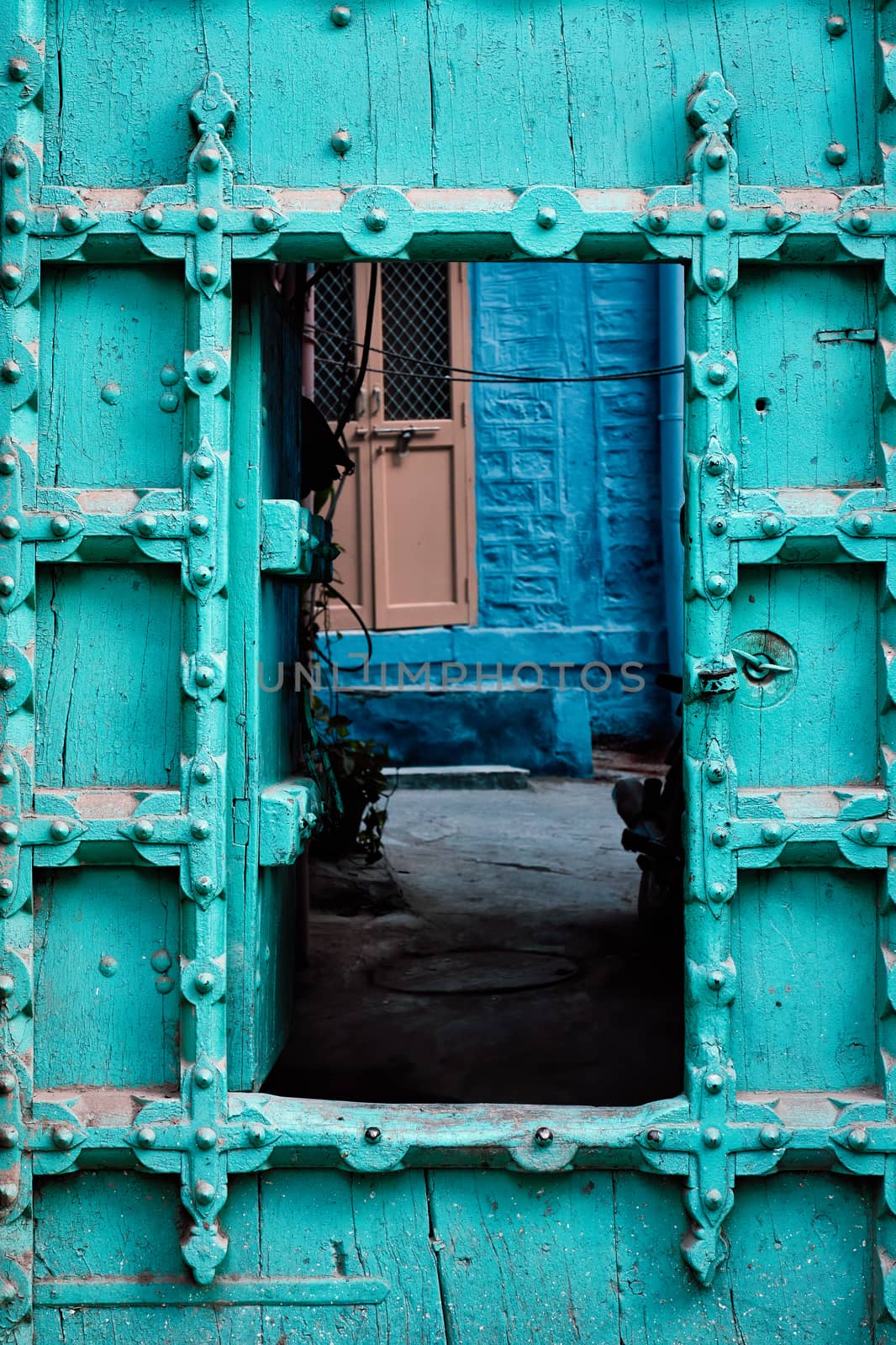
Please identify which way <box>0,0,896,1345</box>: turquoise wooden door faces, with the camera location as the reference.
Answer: facing the viewer

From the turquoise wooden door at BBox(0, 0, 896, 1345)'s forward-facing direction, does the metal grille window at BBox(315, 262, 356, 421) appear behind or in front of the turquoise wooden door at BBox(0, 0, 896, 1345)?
behind

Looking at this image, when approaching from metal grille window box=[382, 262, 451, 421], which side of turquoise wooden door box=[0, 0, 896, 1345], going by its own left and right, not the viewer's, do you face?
back

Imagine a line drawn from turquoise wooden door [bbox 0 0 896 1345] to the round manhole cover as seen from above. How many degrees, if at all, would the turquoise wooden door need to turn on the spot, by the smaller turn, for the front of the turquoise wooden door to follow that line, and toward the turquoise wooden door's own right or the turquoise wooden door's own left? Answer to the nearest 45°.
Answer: approximately 180°

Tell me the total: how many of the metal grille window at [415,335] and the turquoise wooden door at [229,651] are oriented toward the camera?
2

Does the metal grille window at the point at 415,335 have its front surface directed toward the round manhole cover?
yes

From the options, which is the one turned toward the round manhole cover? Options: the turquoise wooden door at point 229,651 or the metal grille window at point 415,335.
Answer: the metal grille window

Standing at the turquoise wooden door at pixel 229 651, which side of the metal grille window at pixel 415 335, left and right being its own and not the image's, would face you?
front

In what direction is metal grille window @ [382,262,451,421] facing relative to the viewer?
toward the camera
